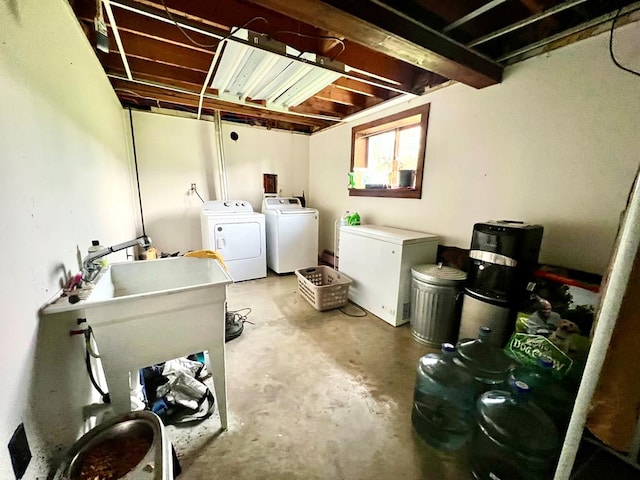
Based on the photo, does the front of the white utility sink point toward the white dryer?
no

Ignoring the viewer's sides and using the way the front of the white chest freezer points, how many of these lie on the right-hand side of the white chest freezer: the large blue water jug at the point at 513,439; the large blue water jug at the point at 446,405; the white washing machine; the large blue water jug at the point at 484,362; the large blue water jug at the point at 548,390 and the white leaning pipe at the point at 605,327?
1

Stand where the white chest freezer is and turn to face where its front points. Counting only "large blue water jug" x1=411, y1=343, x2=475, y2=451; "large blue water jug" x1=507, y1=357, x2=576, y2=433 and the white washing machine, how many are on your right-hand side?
1

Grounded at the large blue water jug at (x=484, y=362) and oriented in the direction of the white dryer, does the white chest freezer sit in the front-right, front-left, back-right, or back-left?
front-right

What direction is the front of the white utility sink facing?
to the viewer's right

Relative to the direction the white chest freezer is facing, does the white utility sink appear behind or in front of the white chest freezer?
in front

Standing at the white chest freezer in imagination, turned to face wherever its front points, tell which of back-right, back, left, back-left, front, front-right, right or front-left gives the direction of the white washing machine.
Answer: right

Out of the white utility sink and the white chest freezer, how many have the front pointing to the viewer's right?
1

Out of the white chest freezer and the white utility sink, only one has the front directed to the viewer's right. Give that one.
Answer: the white utility sink

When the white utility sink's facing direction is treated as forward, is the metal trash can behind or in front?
in front

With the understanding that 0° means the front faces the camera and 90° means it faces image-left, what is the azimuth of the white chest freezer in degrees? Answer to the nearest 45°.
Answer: approximately 45°

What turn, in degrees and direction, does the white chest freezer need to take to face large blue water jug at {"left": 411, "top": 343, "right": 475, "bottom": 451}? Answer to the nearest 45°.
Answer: approximately 45° to its left

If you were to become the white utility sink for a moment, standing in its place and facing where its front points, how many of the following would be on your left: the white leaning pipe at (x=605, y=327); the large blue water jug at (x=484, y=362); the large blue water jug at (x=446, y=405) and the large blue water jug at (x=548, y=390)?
0

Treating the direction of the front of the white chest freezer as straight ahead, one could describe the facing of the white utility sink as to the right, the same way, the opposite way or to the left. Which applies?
the opposite way
